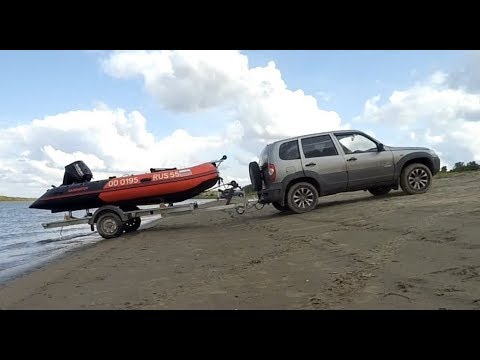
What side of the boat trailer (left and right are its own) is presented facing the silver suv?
front

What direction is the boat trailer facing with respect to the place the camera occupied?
facing to the right of the viewer

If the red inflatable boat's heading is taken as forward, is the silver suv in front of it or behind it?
in front

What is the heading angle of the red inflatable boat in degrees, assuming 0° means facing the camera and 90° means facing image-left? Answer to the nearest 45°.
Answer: approximately 270°
